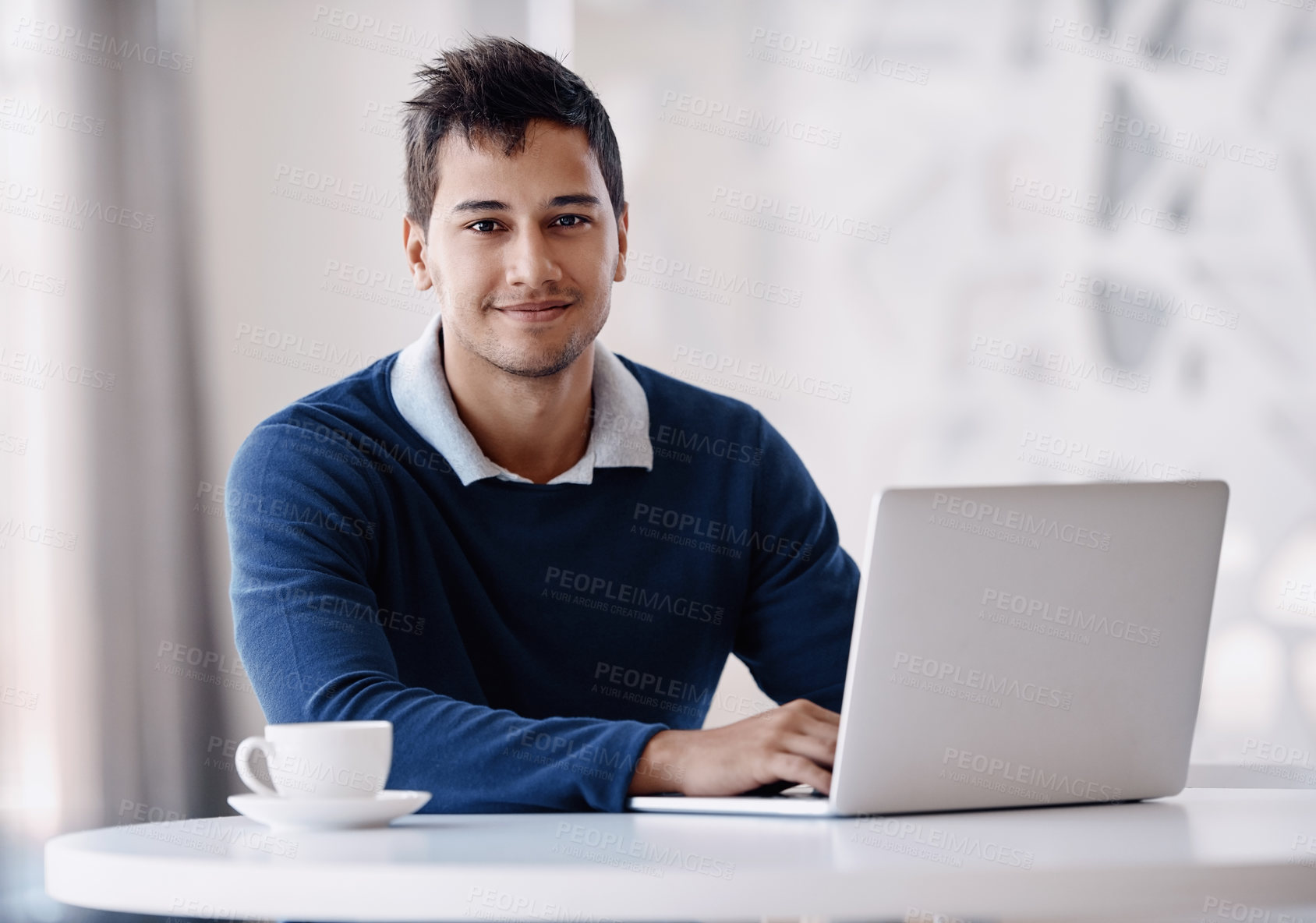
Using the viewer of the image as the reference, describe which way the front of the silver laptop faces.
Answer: facing away from the viewer and to the left of the viewer

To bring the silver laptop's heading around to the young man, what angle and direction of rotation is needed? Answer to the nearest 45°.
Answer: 0° — it already faces them
